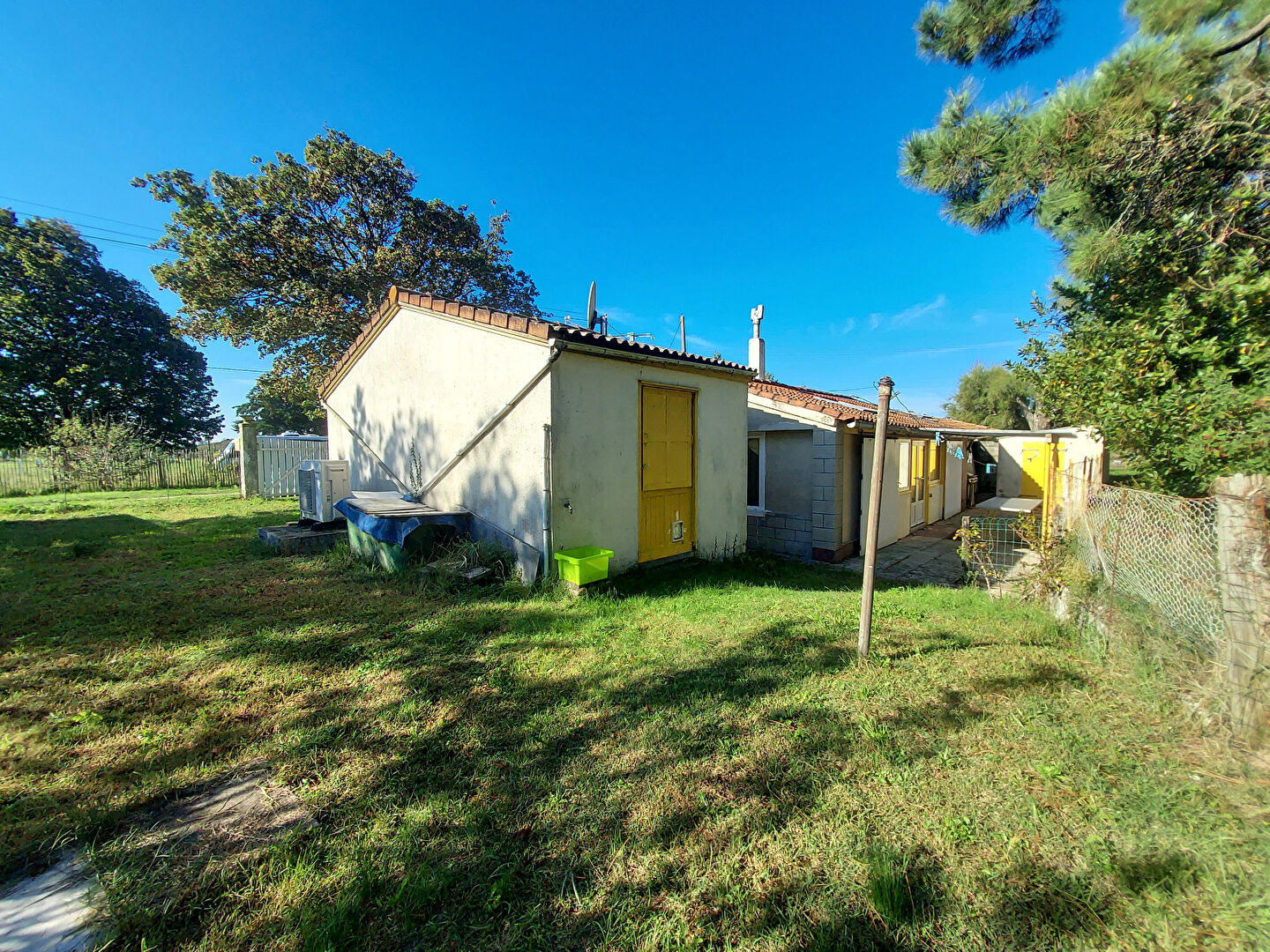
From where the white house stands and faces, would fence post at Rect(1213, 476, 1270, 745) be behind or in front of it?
in front

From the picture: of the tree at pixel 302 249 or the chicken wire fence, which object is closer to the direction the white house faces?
the chicken wire fence

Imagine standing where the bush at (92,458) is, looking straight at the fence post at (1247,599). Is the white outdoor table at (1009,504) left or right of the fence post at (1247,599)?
left

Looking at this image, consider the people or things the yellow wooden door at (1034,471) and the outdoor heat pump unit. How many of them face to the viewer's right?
0

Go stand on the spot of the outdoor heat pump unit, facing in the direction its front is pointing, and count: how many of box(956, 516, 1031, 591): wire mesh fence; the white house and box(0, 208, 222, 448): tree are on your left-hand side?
2

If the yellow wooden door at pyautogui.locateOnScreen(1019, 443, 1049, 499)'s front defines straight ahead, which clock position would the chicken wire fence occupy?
The chicken wire fence is roughly at 12 o'clock from the yellow wooden door.

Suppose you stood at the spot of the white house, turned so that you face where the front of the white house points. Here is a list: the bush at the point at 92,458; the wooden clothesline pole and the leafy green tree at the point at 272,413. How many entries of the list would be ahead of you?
1

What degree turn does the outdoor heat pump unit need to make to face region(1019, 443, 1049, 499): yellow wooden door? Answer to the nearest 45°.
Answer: approximately 135° to its left

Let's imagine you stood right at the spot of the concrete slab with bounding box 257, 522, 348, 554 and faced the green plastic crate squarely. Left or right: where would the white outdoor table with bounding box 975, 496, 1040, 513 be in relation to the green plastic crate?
left

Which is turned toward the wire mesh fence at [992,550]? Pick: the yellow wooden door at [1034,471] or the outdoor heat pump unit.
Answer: the yellow wooden door

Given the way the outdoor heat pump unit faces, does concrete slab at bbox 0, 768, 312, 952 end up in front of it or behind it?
in front

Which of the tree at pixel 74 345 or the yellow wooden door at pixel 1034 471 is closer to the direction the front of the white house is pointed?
the yellow wooden door

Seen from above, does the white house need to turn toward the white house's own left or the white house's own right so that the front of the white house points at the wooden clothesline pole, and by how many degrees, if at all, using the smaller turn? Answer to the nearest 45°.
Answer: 0° — it already faces it

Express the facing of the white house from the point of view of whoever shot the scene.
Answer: facing the viewer and to the right of the viewer
